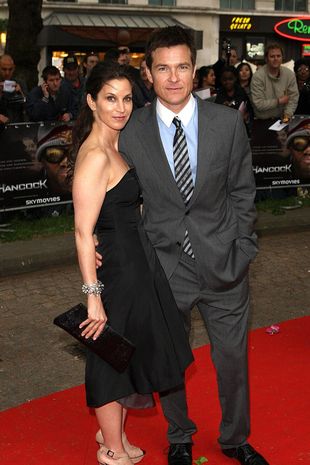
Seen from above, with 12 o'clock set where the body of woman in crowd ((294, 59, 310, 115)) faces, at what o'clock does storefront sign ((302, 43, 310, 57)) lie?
The storefront sign is roughly at 6 o'clock from the woman in crowd.

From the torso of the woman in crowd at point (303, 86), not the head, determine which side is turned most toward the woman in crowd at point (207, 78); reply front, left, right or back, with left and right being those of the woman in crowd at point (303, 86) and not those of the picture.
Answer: right

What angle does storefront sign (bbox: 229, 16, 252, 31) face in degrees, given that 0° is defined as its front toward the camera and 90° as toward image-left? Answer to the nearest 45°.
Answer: approximately 0°

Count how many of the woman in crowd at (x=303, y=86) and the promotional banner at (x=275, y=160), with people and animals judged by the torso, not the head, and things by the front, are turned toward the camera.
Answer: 2

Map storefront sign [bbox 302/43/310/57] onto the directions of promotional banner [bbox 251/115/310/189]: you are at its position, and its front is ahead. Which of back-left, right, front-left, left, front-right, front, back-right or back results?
back

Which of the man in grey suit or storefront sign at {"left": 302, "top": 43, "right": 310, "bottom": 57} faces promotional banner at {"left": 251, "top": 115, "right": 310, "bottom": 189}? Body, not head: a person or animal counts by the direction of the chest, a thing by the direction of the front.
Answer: the storefront sign

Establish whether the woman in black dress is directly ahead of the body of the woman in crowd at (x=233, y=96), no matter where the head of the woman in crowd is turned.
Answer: yes

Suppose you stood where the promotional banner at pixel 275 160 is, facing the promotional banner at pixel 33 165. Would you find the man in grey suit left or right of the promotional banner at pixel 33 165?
left
